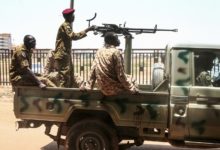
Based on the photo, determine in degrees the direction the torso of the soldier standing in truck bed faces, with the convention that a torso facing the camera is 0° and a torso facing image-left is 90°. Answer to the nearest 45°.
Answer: approximately 270°

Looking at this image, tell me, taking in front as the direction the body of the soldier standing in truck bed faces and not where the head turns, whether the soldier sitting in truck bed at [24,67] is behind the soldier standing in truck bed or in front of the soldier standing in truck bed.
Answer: behind

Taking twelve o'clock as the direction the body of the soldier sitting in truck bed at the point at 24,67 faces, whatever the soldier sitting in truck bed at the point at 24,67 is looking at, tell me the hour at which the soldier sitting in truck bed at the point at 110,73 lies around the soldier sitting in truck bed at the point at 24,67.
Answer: the soldier sitting in truck bed at the point at 110,73 is roughly at 1 o'clock from the soldier sitting in truck bed at the point at 24,67.

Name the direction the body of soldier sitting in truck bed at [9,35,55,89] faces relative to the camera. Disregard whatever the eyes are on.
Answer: to the viewer's right

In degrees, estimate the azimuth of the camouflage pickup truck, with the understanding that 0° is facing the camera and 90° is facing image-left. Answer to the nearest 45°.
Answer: approximately 270°
